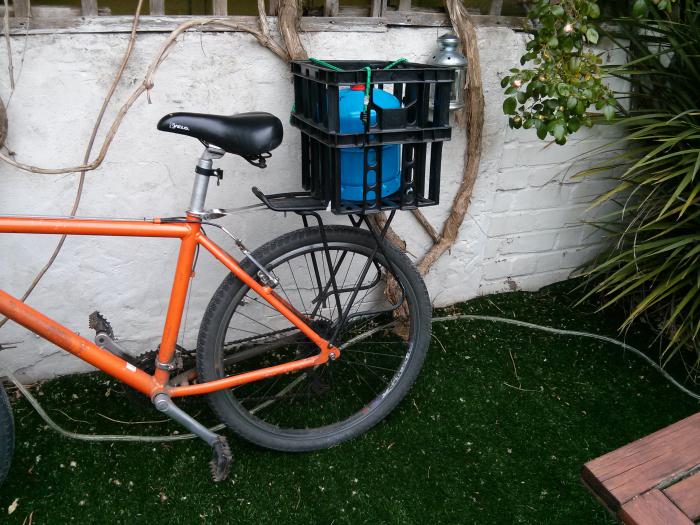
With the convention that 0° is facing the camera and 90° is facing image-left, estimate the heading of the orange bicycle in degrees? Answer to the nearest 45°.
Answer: approximately 90°

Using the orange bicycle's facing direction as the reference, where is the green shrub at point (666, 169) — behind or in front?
behind

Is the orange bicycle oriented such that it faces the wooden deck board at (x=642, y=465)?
no

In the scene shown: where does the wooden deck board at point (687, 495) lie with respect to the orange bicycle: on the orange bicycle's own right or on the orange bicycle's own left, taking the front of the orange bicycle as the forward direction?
on the orange bicycle's own left

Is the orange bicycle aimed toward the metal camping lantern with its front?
no

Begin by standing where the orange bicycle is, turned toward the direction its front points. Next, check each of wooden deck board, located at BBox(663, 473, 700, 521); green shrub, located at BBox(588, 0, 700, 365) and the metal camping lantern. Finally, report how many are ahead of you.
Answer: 0
